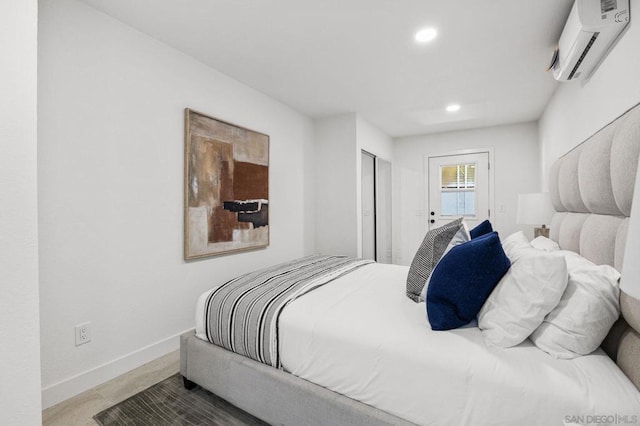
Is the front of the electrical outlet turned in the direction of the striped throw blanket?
yes

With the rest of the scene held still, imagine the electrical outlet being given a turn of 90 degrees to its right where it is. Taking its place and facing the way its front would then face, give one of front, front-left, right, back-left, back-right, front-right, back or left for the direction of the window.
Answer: back-left

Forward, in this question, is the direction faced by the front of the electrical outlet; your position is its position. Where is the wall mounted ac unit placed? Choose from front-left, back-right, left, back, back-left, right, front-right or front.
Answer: front

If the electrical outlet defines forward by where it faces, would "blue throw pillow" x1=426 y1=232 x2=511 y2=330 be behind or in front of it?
in front

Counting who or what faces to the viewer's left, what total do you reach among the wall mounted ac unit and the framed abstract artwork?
1

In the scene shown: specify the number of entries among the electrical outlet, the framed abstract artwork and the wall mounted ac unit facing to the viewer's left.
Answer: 1

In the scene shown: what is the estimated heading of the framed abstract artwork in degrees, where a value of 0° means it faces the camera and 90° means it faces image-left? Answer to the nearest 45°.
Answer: approximately 315°

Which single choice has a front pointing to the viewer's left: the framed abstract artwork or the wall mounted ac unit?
the wall mounted ac unit

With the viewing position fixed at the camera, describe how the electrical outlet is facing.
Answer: facing the viewer and to the right of the viewer

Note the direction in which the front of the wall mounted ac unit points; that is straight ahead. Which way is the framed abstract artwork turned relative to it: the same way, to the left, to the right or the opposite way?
the opposite way

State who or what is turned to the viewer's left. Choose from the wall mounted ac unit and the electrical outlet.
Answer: the wall mounted ac unit

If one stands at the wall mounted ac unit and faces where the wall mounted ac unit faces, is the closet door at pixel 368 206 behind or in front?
in front

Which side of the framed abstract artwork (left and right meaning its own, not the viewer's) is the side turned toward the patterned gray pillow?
front

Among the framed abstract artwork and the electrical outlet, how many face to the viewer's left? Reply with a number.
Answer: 0

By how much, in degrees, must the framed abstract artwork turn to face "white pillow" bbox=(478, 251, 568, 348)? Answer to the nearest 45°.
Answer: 0° — it already faces it
